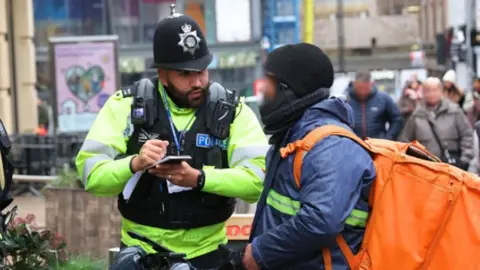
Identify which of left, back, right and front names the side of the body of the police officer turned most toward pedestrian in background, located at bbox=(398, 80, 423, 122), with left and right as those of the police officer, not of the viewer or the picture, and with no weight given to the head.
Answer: back

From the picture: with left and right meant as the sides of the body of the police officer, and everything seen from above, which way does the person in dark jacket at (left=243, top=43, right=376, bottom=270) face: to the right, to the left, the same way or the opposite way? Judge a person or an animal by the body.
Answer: to the right

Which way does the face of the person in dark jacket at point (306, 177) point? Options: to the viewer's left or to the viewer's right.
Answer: to the viewer's left

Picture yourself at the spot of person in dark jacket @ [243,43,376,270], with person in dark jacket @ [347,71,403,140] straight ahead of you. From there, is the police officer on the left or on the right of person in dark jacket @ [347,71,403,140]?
left

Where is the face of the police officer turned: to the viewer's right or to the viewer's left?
to the viewer's right

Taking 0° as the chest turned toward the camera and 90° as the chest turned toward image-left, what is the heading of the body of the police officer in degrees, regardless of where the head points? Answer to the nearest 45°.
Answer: approximately 0°

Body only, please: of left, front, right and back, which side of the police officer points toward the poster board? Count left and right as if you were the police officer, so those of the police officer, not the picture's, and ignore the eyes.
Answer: back

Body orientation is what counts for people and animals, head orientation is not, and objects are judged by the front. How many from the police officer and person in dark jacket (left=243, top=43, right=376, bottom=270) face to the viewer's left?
1

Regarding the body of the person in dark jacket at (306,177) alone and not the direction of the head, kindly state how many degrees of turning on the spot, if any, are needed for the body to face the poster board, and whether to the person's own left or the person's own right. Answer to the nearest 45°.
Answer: approximately 90° to the person's own right

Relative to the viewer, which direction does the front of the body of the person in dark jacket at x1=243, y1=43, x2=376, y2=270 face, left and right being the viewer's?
facing to the left of the viewer
